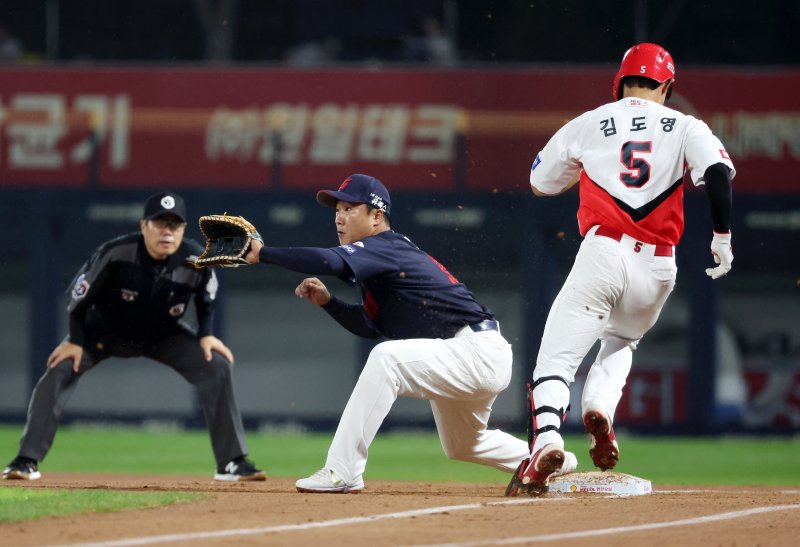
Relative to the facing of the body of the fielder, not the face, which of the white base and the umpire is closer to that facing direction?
the umpire

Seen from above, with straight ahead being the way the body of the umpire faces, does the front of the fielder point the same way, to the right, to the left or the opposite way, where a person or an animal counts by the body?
to the right

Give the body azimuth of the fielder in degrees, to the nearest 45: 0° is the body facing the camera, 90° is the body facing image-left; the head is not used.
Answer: approximately 90°

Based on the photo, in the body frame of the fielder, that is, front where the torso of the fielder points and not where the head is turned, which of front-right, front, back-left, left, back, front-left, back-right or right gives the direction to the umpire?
front-right

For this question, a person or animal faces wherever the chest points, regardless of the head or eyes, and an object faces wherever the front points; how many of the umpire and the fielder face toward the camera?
1

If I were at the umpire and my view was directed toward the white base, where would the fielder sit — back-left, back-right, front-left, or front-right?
front-right

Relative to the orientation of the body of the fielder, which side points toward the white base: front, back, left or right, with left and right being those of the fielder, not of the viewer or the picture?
back

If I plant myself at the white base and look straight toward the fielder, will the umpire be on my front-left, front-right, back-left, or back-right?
front-right

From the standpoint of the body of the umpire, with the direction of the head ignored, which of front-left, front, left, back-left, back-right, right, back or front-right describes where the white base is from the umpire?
front-left

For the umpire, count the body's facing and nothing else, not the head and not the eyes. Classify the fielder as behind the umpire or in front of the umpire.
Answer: in front

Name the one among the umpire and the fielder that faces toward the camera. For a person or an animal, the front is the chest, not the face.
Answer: the umpire

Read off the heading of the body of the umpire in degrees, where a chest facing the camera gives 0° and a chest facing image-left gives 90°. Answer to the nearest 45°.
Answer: approximately 0°

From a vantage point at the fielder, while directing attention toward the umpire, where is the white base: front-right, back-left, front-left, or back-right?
back-right
